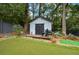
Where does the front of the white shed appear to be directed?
toward the camera

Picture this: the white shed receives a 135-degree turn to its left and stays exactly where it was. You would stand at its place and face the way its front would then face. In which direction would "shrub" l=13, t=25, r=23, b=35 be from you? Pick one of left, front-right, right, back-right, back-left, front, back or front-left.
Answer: back-left
